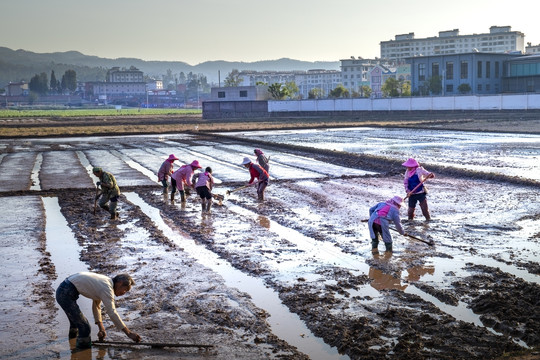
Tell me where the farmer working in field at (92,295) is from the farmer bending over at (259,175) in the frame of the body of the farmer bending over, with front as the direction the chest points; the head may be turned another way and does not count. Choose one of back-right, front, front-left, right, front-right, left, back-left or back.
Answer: left

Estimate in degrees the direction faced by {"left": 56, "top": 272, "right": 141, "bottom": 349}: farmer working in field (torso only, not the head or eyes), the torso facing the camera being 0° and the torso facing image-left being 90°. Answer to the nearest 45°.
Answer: approximately 270°

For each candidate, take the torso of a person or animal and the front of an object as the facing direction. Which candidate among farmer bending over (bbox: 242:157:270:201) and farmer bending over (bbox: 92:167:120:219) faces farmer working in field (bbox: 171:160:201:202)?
farmer bending over (bbox: 242:157:270:201)

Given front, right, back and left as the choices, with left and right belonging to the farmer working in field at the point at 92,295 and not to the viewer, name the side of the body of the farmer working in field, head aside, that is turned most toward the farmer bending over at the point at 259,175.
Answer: left

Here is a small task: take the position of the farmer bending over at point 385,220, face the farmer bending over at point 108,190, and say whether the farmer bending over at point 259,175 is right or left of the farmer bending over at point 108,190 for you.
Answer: right

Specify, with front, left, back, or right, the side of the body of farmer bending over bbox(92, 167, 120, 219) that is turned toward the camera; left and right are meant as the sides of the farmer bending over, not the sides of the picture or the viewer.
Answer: left

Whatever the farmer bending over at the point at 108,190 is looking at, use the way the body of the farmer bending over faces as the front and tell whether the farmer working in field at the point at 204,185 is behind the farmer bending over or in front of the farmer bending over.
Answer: behind

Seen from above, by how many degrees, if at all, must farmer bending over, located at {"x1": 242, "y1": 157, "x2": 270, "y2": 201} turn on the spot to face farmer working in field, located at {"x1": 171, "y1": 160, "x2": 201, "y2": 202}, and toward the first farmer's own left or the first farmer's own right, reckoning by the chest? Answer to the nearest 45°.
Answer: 0° — they already face them

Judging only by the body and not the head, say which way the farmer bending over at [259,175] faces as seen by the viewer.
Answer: to the viewer's left
